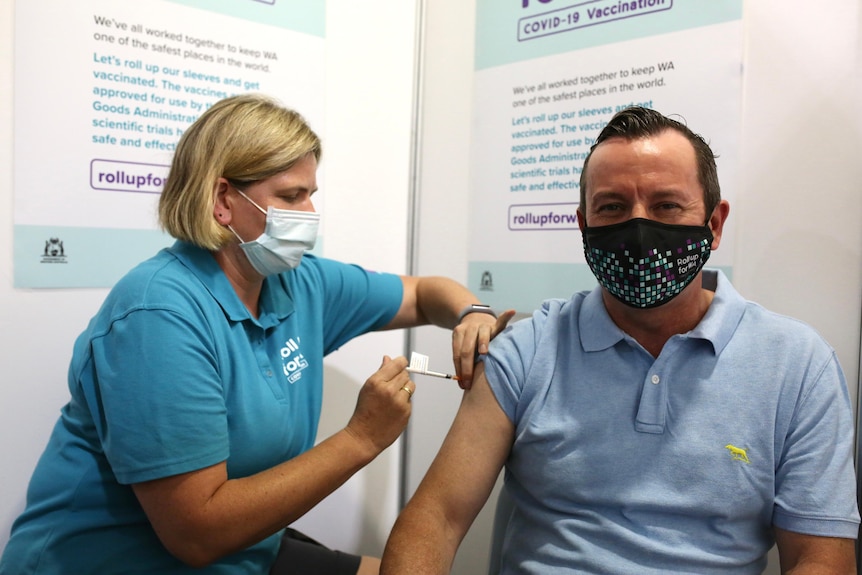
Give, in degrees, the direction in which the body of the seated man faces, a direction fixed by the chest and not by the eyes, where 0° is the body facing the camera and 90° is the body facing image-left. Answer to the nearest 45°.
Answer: approximately 0°

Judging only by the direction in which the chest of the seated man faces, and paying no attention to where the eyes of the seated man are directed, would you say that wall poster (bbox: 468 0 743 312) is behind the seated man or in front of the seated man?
behind

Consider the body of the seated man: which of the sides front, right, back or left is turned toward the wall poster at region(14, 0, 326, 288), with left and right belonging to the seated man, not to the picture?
right
